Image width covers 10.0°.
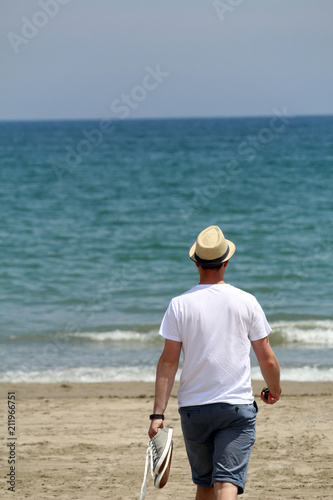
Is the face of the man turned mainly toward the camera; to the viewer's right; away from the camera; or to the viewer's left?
away from the camera

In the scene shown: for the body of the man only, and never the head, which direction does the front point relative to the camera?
away from the camera
